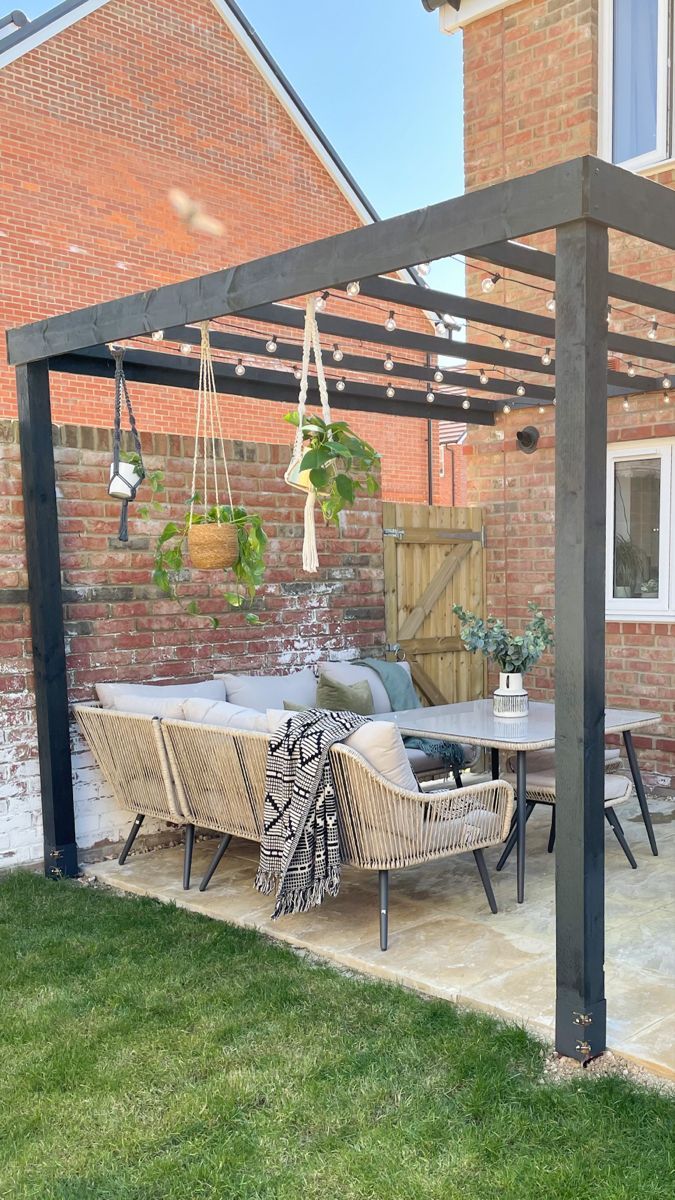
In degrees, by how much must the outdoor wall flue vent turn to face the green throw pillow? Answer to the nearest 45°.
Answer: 0° — it already faces it

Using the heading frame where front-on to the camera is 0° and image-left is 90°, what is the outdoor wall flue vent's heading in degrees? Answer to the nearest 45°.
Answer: approximately 45°

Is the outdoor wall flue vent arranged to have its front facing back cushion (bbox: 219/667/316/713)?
yes

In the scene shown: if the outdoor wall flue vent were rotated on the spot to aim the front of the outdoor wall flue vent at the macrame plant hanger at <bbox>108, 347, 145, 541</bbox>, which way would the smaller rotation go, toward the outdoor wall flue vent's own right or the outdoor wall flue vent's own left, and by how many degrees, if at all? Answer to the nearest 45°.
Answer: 0° — it already faces it

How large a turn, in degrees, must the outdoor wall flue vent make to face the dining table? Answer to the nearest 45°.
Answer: approximately 45° to its left

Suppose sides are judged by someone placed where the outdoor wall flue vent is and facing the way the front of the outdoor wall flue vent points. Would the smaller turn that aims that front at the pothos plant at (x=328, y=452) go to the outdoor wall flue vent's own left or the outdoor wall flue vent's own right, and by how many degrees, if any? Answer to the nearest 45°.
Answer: approximately 45° to the outdoor wall flue vent's own left

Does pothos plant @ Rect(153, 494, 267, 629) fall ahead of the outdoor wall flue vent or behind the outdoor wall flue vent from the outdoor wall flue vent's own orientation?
ahead

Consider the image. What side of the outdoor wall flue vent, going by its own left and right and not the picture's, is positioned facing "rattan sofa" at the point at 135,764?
front

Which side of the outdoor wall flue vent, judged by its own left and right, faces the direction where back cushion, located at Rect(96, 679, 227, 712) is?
front

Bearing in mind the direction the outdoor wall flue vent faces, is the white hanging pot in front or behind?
in front
